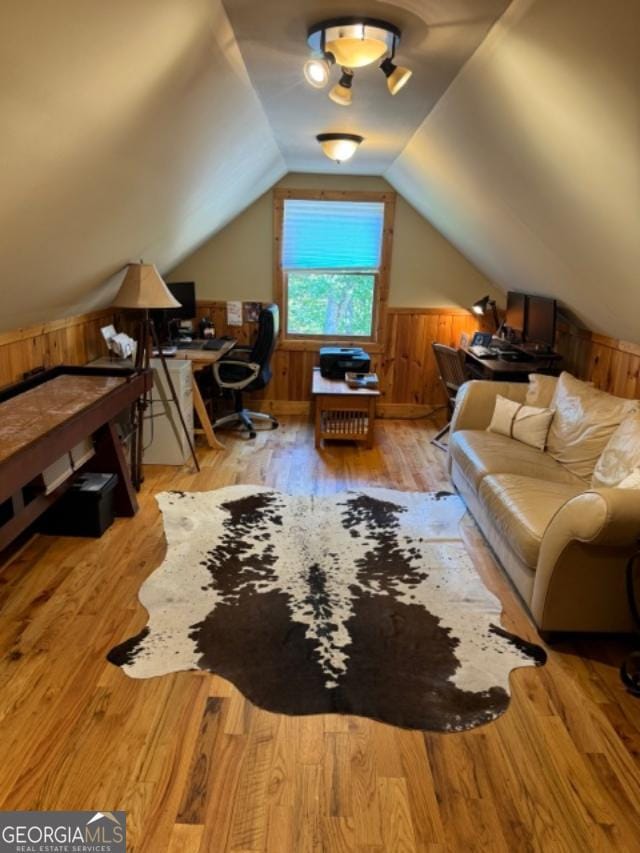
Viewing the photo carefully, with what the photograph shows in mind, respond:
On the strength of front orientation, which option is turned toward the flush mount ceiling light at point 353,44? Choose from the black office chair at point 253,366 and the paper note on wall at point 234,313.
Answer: the paper note on wall

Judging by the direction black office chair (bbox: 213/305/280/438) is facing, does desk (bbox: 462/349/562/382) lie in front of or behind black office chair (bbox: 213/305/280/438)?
behind

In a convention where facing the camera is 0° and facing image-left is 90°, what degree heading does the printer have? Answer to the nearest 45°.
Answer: approximately 0°

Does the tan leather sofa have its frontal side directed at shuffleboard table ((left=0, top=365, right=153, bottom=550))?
yes

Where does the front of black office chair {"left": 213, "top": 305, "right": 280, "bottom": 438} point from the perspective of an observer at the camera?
facing to the left of the viewer

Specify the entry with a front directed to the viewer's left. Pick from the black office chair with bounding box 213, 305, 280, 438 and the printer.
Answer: the black office chair

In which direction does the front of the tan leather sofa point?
to the viewer's left

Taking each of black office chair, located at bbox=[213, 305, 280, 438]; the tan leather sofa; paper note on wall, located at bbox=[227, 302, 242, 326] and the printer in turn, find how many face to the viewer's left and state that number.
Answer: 2

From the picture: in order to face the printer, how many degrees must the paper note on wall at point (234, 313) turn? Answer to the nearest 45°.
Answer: approximately 45° to its left
